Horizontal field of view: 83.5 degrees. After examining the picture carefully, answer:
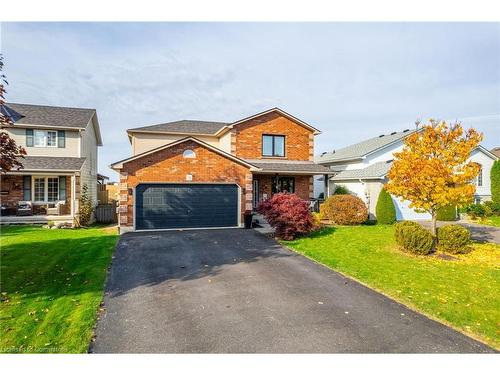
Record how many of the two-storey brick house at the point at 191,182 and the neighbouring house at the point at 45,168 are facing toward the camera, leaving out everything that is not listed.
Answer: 2

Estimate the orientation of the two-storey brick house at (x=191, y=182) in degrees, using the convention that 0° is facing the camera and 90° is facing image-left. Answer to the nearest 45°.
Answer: approximately 0°

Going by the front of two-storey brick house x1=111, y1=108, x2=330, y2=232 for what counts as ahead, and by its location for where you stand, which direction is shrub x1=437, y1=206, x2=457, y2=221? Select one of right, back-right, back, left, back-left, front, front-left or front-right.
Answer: left

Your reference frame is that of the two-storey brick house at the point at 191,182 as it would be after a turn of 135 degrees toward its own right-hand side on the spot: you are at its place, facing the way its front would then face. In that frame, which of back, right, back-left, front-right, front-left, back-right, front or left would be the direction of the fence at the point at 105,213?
front

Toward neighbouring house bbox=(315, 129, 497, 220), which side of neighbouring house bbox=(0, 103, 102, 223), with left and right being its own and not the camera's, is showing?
left

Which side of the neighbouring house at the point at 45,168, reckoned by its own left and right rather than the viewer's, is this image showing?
front

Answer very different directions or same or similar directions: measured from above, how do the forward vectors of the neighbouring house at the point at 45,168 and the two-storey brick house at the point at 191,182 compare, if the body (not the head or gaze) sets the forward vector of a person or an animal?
same or similar directions

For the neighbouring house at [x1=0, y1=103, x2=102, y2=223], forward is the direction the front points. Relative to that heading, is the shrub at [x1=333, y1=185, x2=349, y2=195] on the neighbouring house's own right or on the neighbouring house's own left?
on the neighbouring house's own left

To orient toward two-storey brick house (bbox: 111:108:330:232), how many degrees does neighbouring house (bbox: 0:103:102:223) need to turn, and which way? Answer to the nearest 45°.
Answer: approximately 45° to its left

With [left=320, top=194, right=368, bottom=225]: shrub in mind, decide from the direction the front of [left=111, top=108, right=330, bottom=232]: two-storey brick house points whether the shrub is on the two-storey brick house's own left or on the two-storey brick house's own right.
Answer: on the two-storey brick house's own left

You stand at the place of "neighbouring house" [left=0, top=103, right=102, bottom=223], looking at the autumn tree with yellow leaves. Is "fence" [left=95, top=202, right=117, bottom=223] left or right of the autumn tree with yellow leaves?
left

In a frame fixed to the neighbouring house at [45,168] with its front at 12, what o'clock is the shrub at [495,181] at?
The shrub is roughly at 10 o'clock from the neighbouring house.

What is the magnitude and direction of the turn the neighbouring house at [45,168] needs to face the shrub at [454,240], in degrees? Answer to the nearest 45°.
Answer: approximately 45° to its left

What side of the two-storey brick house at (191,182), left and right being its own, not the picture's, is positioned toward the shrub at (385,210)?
left

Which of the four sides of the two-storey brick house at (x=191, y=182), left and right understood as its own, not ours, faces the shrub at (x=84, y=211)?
right
